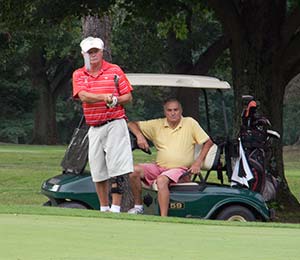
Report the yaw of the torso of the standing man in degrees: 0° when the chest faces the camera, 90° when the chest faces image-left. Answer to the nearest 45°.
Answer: approximately 0°

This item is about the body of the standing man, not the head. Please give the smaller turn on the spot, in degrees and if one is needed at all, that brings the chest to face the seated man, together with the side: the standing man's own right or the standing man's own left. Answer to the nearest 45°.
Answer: approximately 135° to the standing man's own left

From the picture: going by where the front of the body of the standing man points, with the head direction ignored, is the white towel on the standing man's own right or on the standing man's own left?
on the standing man's own left

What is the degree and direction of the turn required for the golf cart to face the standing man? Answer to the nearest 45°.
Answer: approximately 45° to its left

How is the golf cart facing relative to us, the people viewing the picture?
facing to the left of the viewer

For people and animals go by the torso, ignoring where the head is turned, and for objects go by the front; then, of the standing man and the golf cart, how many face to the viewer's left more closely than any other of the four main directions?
1

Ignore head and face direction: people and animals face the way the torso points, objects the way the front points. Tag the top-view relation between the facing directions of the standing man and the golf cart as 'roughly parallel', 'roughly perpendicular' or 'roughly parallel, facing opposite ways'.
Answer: roughly perpendicular
